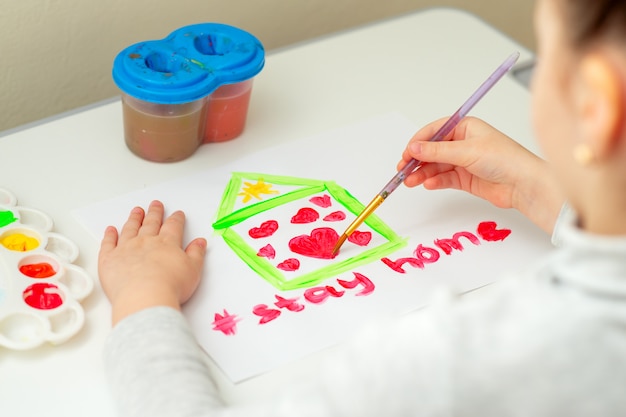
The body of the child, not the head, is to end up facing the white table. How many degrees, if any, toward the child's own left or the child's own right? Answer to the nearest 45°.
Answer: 0° — they already face it

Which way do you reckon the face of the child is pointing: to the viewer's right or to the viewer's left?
to the viewer's left

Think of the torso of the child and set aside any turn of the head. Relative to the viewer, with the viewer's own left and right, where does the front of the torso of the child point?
facing away from the viewer and to the left of the viewer

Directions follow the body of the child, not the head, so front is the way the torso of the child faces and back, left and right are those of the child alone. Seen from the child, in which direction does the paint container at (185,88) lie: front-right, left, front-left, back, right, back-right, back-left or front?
front

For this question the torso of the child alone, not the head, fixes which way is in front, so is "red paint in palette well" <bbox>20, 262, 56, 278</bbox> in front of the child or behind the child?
in front
